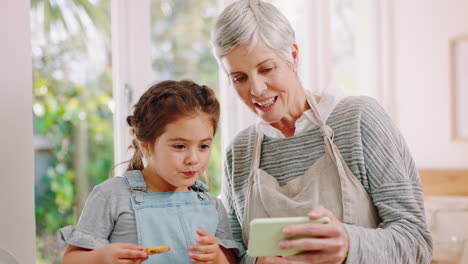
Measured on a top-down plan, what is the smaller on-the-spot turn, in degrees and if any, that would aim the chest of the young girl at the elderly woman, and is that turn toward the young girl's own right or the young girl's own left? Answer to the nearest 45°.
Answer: approximately 45° to the young girl's own left

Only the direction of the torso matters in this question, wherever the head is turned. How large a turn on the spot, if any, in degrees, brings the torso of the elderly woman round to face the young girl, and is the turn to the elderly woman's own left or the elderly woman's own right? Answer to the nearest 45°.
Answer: approximately 45° to the elderly woman's own right

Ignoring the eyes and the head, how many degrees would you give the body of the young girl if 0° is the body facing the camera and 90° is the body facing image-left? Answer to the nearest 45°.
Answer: approximately 315°

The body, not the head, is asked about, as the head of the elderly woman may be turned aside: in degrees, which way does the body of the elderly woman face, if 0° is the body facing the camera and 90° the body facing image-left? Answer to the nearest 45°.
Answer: approximately 45°
